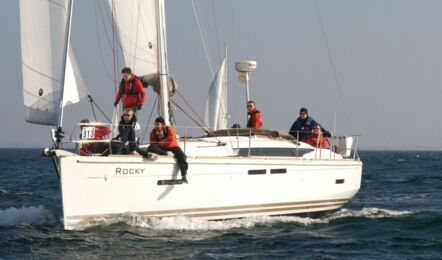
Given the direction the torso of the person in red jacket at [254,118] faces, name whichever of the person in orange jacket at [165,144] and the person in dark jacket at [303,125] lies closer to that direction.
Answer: the person in orange jacket

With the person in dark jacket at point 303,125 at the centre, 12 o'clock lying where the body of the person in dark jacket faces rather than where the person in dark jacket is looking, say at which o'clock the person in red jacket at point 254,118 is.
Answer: The person in red jacket is roughly at 1 o'clock from the person in dark jacket.

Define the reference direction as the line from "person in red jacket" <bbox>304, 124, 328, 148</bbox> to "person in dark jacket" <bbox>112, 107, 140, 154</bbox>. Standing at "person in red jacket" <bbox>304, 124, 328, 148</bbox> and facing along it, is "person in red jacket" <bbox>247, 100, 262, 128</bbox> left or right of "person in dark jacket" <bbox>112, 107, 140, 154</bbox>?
right

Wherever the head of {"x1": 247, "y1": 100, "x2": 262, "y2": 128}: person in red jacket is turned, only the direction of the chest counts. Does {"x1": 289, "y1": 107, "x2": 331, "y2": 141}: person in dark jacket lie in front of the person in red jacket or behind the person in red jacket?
behind

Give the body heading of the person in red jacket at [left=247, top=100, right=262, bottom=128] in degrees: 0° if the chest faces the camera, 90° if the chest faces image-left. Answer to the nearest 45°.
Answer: approximately 45°

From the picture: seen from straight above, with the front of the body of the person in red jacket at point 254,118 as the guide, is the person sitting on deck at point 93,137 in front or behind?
in front

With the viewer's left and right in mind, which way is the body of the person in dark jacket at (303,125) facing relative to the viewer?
facing the viewer and to the left of the viewer
